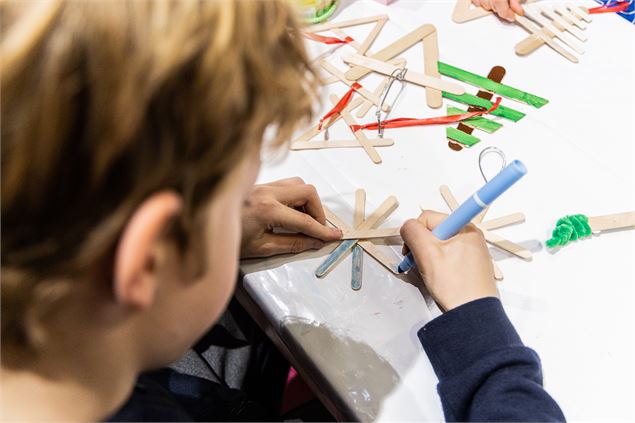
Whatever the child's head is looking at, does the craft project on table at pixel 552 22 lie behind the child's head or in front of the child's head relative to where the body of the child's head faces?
in front

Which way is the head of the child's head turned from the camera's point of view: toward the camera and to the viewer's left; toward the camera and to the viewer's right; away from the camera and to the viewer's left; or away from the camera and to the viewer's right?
away from the camera and to the viewer's right

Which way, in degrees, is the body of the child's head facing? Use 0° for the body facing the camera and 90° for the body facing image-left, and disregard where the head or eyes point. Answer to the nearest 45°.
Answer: approximately 225°

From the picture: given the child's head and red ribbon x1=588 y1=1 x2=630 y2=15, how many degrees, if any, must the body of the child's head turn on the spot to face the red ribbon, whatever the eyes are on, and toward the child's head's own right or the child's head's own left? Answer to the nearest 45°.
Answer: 0° — they already face it
